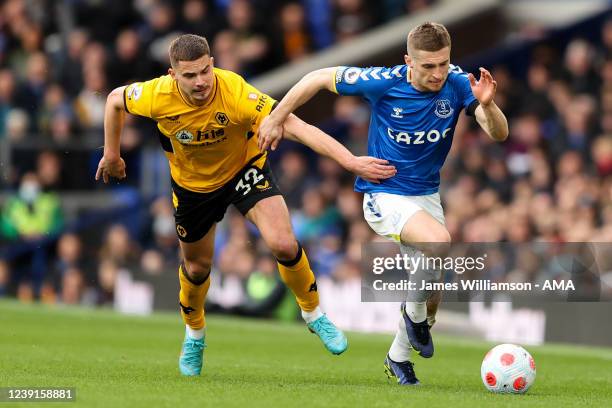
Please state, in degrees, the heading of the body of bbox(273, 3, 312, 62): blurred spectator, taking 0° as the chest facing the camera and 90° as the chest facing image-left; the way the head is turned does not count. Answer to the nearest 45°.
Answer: approximately 0°

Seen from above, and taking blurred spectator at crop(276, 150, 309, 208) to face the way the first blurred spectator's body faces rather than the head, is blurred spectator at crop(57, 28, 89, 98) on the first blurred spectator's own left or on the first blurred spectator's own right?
on the first blurred spectator's own right

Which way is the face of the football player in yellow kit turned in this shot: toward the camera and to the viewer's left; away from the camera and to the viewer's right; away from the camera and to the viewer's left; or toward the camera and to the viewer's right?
toward the camera and to the viewer's right

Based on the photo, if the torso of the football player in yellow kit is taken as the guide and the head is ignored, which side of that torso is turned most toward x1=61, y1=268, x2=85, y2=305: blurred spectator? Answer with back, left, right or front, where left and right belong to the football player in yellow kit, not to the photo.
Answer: back

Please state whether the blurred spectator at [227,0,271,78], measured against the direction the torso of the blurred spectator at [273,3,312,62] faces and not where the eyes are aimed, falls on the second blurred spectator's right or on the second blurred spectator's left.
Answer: on the second blurred spectator's right

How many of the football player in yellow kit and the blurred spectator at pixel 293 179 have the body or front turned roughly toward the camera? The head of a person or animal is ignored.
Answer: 2

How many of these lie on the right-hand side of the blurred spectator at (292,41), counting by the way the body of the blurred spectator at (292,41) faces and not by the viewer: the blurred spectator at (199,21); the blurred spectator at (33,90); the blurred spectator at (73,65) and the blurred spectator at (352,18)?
3

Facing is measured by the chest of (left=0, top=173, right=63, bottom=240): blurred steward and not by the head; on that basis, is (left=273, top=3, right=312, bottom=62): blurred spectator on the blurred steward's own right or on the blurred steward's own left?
on the blurred steward's own left
